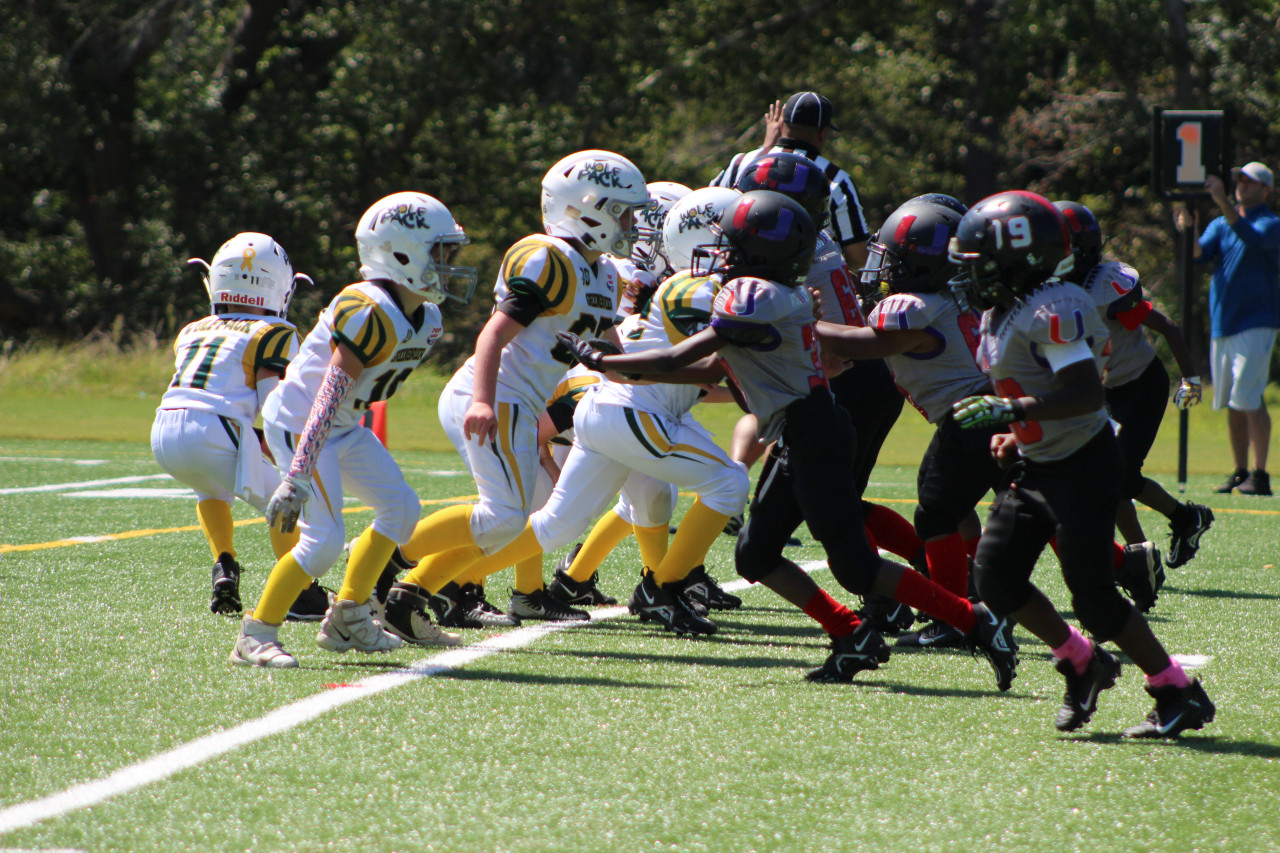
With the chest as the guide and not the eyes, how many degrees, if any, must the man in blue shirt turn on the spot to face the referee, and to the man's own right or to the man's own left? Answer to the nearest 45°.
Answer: approximately 45° to the man's own left

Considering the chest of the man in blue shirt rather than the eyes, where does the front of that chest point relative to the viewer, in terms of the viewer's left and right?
facing the viewer and to the left of the viewer
